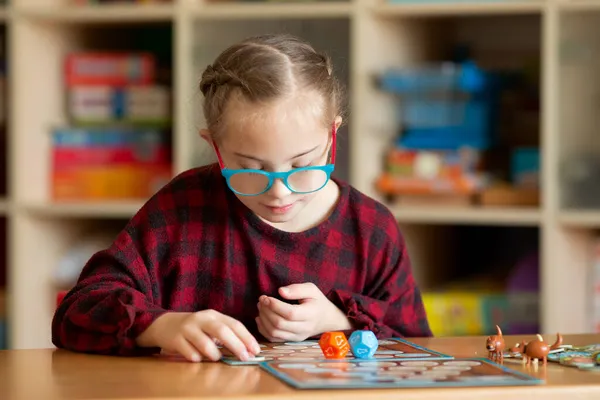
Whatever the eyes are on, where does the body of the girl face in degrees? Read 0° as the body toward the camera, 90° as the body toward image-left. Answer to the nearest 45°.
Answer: approximately 0°

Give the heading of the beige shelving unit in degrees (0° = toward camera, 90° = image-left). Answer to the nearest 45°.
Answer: approximately 0°

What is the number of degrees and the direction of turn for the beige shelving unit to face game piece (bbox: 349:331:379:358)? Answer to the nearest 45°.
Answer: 0° — it already faces it

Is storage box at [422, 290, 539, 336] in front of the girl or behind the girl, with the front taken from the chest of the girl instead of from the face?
behind
